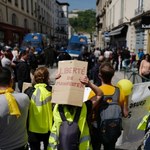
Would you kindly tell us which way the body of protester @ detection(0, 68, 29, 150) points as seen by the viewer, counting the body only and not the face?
away from the camera

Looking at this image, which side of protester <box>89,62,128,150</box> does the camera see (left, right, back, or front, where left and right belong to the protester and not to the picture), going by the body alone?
back

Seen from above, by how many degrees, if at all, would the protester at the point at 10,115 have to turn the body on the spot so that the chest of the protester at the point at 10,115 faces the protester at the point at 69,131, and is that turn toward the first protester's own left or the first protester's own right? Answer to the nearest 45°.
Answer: approximately 90° to the first protester's own right

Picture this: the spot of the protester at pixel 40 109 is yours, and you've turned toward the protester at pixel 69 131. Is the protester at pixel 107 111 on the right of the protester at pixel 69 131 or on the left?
left

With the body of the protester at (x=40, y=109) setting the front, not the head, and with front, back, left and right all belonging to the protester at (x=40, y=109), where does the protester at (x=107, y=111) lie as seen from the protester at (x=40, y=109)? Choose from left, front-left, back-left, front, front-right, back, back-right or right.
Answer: right

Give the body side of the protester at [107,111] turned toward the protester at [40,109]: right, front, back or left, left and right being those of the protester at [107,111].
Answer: left

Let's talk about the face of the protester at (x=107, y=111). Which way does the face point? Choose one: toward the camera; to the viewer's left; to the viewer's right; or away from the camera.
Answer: away from the camera

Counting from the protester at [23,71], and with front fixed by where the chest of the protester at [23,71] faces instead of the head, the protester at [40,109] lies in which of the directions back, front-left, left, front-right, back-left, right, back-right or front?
right

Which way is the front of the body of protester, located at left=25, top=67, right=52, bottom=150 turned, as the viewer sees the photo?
away from the camera
